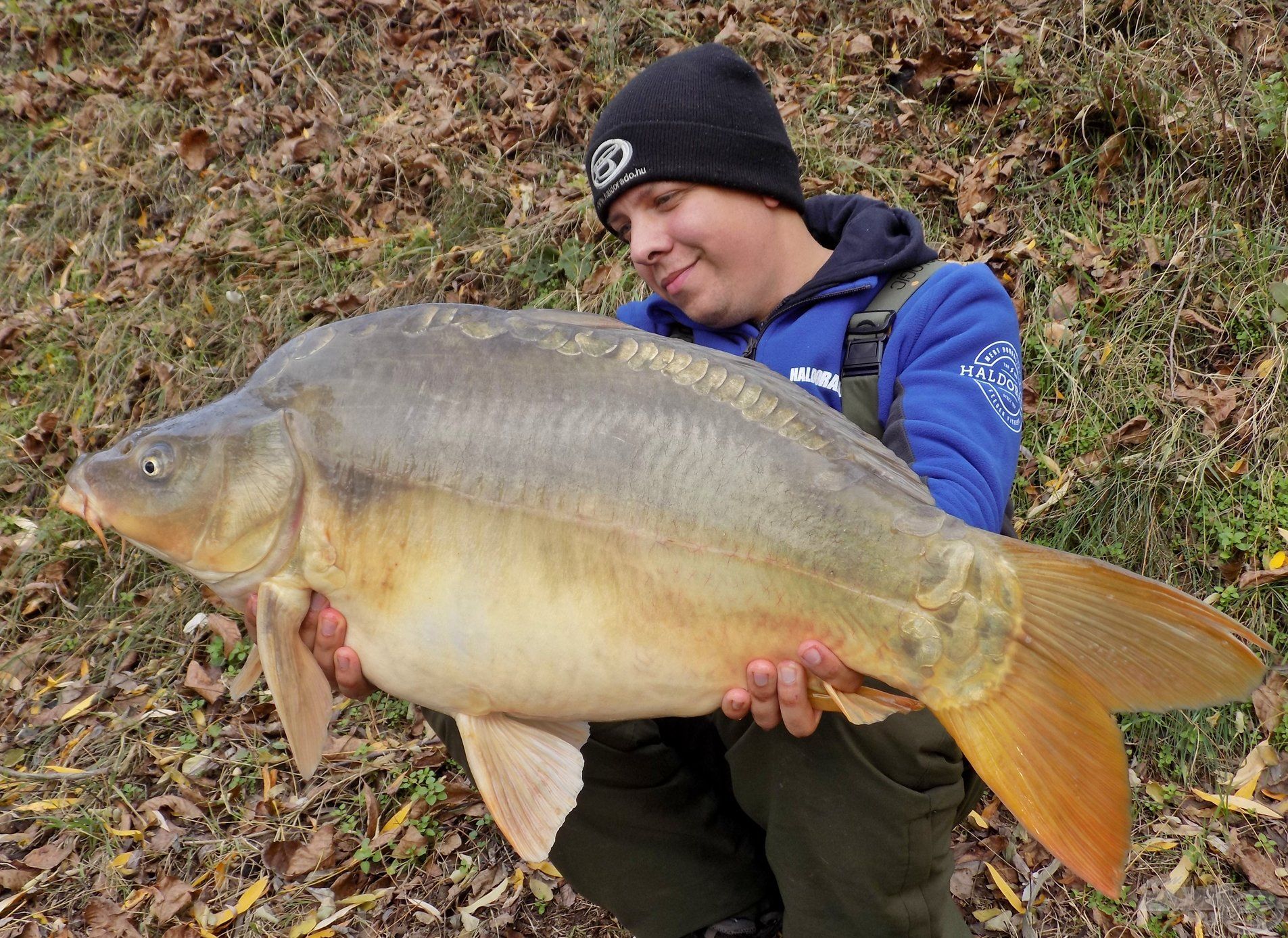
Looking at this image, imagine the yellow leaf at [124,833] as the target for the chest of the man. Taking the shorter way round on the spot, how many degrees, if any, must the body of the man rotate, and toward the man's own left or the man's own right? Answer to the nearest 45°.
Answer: approximately 45° to the man's own right

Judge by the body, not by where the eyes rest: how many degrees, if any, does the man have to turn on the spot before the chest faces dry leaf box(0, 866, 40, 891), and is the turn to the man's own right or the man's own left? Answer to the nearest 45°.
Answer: approximately 45° to the man's own right

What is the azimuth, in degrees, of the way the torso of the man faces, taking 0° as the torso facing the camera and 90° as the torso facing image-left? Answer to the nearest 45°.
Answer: approximately 45°

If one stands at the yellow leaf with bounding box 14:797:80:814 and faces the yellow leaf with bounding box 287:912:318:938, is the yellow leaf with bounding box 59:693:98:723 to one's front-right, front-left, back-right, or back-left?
back-left

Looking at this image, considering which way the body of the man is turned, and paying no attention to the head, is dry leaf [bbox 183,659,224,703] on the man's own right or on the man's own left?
on the man's own right

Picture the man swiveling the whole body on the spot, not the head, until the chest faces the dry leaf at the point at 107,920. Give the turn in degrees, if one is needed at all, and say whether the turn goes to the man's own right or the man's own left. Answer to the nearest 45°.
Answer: approximately 45° to the man's own right

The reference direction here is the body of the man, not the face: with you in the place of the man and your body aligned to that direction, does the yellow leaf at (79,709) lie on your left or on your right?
on your right
